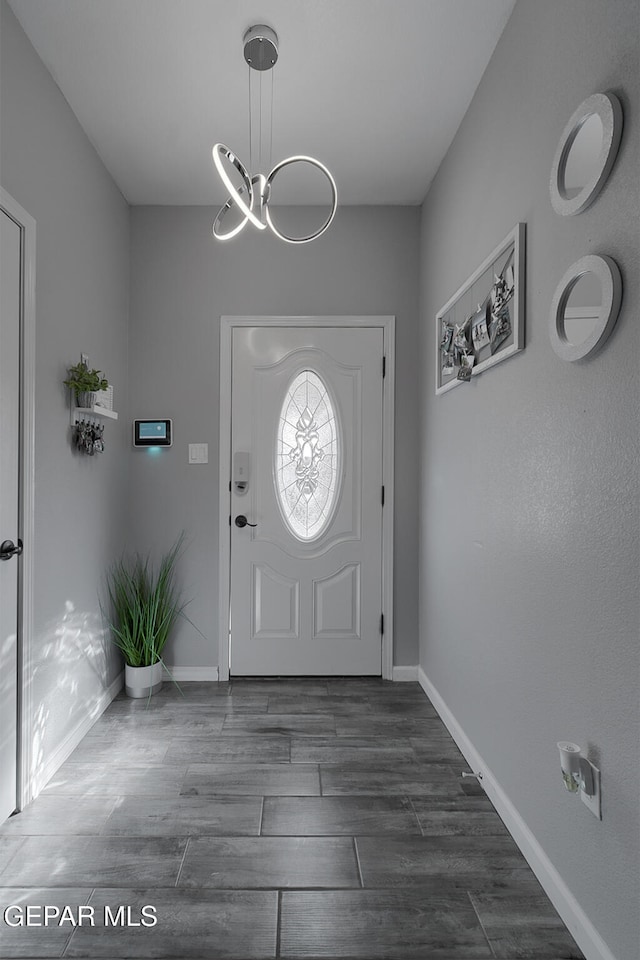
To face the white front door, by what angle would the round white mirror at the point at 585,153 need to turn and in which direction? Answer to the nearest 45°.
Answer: approximately 90° to its right

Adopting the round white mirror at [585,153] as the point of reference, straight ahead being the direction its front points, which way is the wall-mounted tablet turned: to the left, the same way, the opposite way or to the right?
to the left

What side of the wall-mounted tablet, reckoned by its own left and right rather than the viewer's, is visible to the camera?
front

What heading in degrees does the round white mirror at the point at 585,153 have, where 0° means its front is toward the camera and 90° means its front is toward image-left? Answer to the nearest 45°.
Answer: approximately 45°

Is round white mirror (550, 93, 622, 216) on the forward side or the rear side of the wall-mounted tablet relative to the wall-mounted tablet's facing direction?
on the forward side

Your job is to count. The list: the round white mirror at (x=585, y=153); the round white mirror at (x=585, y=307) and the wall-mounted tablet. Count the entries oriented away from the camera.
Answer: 0

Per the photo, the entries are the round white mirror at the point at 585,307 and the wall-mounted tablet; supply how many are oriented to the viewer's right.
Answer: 0

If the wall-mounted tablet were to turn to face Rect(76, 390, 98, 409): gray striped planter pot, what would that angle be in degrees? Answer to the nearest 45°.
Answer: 0° — it already faces it

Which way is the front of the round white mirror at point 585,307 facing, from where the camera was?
facing the viewer and to the left of the viewer

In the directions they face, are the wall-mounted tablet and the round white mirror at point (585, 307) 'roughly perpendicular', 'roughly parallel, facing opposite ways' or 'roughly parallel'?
roughly perpendicular

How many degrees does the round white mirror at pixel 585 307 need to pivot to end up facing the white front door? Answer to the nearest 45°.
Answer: approximately 90° to its right

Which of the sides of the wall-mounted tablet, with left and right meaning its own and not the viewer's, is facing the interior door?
front
